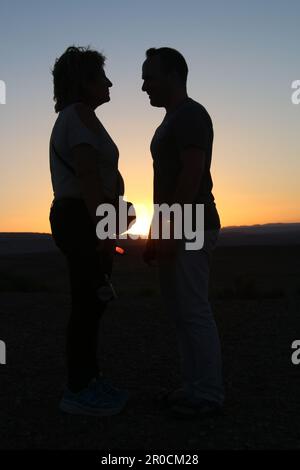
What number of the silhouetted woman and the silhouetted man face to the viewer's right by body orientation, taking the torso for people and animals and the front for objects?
1

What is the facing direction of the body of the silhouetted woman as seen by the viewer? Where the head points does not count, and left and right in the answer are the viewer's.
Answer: facing to the right of the viewer

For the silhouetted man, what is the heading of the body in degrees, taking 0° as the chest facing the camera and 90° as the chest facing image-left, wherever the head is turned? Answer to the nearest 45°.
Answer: approximately 90°

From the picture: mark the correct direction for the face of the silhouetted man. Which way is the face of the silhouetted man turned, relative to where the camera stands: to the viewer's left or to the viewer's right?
to the viewer's left

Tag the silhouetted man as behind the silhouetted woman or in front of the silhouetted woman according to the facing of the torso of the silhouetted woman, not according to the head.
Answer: in front

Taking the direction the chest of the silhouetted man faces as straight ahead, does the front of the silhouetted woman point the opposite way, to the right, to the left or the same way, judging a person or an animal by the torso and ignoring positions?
the opposite way

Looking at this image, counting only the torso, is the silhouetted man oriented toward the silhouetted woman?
yes

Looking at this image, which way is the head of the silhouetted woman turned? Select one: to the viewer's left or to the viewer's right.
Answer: to the viewer's right

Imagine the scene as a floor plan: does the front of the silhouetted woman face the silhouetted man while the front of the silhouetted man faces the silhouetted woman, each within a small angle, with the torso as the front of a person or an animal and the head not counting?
yes
